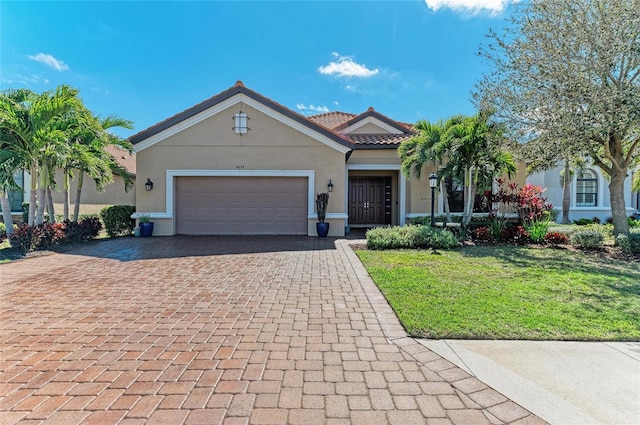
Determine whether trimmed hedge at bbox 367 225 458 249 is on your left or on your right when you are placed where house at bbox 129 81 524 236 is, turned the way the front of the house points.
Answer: on your left

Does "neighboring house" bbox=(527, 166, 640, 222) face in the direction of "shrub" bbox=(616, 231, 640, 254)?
yes

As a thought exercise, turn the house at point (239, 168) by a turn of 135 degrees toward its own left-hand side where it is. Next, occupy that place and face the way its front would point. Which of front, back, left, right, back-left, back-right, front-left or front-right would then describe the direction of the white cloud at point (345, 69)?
front

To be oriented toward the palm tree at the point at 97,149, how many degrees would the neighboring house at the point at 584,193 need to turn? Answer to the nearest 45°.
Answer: approximately 45° to its right

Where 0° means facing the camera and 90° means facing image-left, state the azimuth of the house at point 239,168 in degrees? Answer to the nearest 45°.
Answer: approximately 0°

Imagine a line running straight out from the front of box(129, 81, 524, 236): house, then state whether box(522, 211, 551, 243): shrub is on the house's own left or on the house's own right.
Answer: on the house's own left

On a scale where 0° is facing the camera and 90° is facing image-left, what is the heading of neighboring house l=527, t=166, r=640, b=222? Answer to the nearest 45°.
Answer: approximately 0°

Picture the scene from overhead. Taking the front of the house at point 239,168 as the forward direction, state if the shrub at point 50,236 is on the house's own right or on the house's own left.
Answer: on the house's own right

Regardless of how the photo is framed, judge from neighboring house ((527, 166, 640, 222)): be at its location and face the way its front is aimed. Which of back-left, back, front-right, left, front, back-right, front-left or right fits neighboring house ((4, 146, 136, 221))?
front-right

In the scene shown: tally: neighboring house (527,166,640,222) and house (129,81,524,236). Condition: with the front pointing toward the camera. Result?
2

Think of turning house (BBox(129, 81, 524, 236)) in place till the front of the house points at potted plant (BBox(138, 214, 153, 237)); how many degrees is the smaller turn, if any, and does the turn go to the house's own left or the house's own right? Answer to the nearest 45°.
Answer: approximately 90° to the house's own right

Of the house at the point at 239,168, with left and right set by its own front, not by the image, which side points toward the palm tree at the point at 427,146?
left

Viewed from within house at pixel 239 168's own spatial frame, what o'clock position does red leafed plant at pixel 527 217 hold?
The red leafed plant is roughly at 9 o'clock from the house.

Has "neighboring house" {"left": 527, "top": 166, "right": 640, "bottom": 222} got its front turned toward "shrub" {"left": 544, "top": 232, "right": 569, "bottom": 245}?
yes

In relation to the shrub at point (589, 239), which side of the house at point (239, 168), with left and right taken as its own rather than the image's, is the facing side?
left
